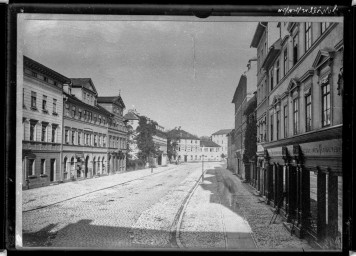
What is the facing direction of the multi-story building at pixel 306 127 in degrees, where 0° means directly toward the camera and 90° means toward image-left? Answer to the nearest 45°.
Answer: approximately 45°

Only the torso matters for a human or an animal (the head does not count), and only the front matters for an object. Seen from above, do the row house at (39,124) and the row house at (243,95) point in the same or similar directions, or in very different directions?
very different directions

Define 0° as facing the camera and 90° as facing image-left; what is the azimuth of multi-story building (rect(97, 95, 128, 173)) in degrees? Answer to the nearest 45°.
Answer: approximately 315°

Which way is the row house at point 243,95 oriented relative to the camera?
to the viewer's left
